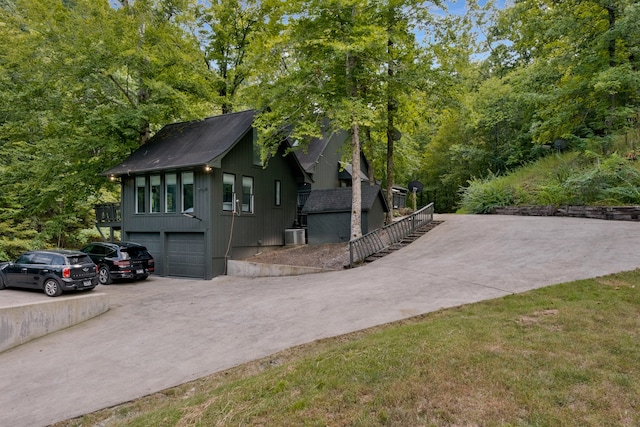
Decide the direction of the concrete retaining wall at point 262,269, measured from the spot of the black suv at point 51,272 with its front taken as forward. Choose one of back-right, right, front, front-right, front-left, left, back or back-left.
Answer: back-right

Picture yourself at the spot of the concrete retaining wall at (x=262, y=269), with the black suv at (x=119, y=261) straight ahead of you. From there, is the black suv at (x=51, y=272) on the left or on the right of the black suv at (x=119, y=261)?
left

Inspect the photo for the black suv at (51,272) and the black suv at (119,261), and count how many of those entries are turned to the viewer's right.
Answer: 0

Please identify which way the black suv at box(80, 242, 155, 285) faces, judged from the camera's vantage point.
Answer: facing away from the viewer and to the left of the viewer

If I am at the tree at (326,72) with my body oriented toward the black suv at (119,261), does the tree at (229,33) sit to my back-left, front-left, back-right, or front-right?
front-right

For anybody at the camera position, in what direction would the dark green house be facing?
facing the viewer and to the left of the viewer

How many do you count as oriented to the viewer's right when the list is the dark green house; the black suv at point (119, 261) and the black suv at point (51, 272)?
0

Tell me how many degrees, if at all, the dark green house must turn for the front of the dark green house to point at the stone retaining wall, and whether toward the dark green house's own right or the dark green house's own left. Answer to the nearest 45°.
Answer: approximately 90° to the dark green house's own left

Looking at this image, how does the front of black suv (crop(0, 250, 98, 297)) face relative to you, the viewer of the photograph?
facing away from the viewer and to the left of the viewer

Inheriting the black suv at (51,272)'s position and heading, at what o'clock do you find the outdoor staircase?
The outdoor staircase is roughly at 5 o'clock from the black suv.
